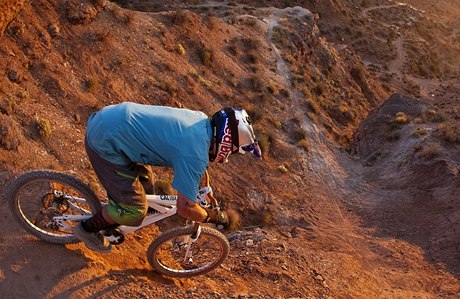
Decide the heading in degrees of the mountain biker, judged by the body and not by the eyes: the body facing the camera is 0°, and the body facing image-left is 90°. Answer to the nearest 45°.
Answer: approximately 270°

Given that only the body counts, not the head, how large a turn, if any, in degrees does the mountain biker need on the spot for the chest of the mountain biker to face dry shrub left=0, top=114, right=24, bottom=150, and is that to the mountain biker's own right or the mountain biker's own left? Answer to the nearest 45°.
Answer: approximately 135° to the mountain biker's own left

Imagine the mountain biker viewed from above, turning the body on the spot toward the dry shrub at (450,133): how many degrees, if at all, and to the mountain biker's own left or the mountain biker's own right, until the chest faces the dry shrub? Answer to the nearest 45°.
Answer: approximately 45° to the mountain biker's own left

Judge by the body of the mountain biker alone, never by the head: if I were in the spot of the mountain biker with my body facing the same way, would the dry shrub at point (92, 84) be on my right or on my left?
on my left

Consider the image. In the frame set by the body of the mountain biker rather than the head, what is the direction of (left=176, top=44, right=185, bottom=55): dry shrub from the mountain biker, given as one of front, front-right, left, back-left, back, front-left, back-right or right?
left

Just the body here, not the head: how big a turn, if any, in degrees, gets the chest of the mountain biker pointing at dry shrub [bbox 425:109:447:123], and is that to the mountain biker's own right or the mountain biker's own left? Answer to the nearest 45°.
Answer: approximately 45° to the mountain biker's own left

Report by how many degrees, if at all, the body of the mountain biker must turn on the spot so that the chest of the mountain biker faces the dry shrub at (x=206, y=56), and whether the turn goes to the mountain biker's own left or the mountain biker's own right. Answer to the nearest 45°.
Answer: approximately 90° to the mountain biker's own left

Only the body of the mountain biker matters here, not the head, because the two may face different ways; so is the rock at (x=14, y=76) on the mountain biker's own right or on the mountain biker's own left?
on the mountain biker's own left

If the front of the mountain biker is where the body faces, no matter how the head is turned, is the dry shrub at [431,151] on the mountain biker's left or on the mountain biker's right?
on the mountain biker's left

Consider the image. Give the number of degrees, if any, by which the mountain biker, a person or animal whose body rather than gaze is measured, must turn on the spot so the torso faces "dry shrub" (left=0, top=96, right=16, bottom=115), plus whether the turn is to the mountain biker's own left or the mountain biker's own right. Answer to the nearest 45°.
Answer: approximately 135° to the mountain biker's own left
